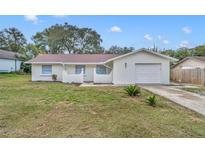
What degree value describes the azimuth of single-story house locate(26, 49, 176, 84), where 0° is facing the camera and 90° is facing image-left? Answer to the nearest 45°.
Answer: approximately 0°

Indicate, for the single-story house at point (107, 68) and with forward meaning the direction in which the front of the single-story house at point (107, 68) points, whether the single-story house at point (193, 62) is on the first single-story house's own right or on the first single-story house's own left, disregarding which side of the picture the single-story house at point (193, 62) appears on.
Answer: on the first single-story house's own left

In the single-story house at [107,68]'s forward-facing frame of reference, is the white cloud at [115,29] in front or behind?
behind

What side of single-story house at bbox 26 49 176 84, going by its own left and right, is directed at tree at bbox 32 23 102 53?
back

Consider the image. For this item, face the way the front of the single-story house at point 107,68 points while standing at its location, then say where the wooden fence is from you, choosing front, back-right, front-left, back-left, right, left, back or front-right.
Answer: left

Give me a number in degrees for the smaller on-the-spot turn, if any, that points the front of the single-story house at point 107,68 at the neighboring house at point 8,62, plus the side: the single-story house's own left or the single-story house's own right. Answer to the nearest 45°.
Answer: approximately 135° to the single-story house's own right
